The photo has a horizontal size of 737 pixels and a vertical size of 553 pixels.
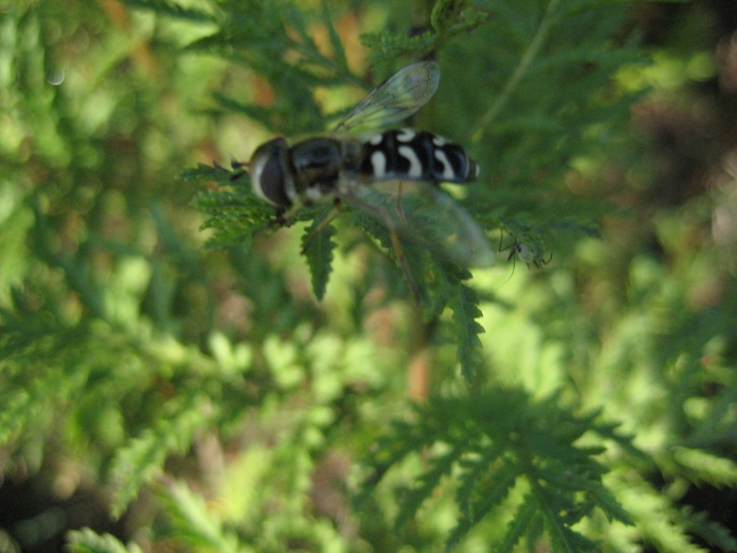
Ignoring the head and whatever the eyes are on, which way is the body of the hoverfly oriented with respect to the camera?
to the viewer's left
